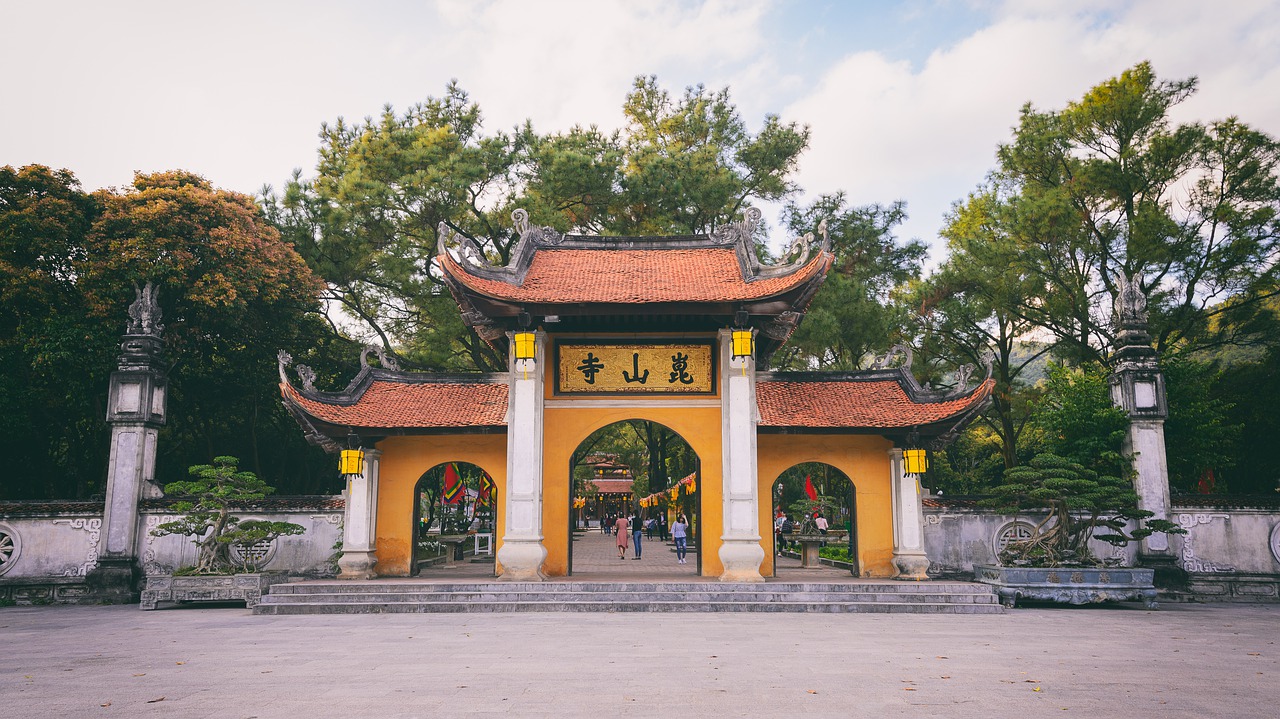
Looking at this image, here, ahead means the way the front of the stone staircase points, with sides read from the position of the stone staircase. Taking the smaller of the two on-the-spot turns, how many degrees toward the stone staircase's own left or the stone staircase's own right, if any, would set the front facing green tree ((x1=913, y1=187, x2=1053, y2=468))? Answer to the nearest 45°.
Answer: approximately 135° to the stone staircase's own left

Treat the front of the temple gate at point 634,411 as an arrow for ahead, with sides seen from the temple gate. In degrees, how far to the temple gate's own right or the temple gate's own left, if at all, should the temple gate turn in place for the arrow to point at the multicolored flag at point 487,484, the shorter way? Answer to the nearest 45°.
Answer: approximately 135° to the temple gate's own right

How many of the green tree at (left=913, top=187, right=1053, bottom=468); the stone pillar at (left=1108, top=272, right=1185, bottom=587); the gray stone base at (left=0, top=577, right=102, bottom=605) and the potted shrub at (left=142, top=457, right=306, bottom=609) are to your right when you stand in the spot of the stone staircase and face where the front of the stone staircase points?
2

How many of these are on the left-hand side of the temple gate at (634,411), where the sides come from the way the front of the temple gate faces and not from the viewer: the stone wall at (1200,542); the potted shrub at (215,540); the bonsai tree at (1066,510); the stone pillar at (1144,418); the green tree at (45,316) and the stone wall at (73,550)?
3

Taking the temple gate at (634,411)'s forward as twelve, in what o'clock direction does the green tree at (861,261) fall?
The green tree is roughly at 7 o'clock from the temple gate.

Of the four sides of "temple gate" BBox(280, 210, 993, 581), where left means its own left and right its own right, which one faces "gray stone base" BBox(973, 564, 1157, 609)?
left

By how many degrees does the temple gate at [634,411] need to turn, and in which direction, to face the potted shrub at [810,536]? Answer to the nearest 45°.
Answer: approximately 135° to its left

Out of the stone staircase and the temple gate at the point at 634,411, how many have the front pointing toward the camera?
2

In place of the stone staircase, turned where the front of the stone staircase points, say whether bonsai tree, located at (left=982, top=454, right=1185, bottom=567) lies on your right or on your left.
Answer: on your left

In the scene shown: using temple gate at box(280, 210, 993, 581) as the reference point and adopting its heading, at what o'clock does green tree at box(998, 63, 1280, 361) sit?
The green tree is roughly at 8 o'clock from the temple gate.

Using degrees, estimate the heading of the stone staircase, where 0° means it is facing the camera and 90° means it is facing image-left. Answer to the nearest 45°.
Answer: approximately 0°

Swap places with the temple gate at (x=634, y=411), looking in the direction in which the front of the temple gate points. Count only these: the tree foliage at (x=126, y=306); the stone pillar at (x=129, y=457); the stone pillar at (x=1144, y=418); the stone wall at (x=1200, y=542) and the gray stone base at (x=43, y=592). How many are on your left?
2
